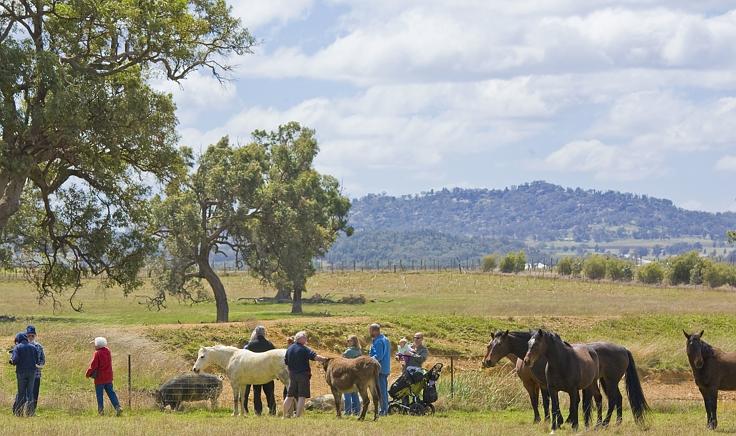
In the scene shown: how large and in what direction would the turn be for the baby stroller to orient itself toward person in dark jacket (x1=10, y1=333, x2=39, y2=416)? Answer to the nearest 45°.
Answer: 0° — it already faces them

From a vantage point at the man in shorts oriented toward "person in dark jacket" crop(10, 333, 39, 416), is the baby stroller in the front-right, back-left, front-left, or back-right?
back-right

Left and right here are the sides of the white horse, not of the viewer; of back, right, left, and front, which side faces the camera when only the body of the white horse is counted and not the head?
left

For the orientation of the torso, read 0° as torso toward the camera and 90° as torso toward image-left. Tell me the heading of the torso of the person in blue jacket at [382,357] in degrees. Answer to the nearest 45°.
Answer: approximately 90°

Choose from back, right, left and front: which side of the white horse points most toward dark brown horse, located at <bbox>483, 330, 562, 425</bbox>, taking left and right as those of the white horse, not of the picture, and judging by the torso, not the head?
back

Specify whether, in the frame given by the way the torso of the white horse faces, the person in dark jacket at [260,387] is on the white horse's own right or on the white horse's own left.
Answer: on the white horse's own right

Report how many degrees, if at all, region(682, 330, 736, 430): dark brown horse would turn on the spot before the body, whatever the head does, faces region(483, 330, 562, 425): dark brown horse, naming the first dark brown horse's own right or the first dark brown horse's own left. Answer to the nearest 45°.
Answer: approximately 45° to the first dark brown horse's own right

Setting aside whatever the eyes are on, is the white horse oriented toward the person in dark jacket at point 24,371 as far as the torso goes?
yes

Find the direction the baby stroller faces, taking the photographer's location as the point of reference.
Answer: facing to the left of the viewer

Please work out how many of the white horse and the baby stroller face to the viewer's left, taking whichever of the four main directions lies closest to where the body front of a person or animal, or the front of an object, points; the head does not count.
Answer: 2
